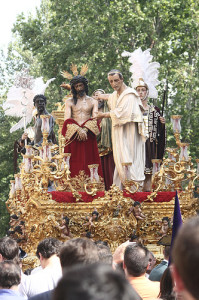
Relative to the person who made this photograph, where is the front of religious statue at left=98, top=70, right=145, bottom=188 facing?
facing the viewer and to the left of the viewer

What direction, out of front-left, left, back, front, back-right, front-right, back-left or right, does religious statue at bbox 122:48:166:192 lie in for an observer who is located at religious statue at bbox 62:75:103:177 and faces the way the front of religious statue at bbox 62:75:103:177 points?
left

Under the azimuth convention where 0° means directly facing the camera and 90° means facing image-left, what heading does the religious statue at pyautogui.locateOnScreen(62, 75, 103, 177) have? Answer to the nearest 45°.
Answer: approximately 0°

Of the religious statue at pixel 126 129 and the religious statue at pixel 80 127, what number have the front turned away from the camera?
0

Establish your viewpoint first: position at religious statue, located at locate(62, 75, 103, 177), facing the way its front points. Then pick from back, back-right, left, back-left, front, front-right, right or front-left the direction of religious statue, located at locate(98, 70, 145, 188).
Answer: front-left

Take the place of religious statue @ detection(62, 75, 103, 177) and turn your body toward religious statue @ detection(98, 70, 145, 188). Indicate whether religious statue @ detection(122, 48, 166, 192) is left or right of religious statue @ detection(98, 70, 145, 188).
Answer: left
